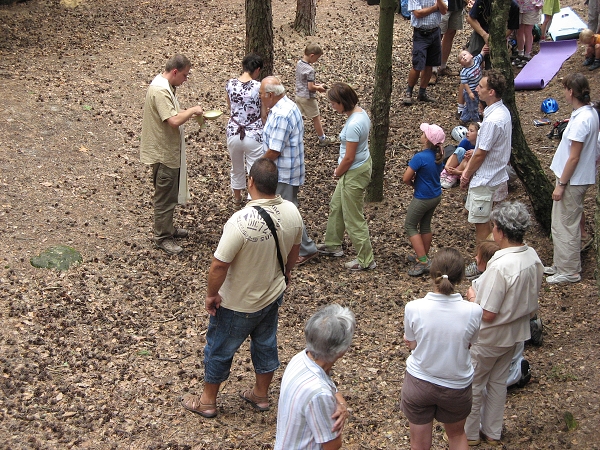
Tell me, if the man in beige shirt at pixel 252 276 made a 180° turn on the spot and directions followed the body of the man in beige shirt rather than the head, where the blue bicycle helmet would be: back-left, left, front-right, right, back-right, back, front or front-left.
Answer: left

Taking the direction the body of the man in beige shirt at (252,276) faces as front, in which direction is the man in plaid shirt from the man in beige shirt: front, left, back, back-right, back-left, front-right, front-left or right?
front-right

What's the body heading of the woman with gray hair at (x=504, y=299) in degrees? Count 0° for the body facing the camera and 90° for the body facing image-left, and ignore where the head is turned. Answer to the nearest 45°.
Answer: approximately 135°

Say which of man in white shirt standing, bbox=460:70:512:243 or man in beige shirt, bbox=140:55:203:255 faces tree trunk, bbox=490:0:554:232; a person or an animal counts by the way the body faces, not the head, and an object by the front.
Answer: the man in beige shirt

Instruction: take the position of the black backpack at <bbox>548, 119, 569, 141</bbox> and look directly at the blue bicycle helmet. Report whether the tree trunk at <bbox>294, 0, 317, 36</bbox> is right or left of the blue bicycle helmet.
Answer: left

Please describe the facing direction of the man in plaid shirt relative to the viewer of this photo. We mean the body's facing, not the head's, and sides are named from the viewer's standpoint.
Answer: facing to the left of the viewer

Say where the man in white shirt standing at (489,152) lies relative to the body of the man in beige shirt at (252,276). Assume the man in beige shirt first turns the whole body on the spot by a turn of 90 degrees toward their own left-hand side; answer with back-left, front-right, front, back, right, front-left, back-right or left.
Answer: back

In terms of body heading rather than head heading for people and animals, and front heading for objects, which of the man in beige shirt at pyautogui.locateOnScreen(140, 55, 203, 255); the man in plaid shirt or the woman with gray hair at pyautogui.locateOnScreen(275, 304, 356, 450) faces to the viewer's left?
the man in plaid shirt

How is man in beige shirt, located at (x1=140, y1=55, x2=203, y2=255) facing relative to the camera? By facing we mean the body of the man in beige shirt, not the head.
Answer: to the viewer's right

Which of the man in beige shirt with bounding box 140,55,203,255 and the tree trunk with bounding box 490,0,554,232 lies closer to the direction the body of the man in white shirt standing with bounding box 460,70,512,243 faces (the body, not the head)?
the man in beige shirt

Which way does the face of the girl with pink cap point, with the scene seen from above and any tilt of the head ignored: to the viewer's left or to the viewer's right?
to the viewer's left

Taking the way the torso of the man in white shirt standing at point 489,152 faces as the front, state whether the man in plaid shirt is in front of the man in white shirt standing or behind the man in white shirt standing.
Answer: in front

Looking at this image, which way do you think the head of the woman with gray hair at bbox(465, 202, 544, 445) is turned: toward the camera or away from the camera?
away from the camera

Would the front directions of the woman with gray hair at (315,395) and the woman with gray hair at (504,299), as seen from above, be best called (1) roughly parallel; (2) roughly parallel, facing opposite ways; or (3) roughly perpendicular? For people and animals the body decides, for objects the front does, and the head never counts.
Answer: roughly perpendicular
